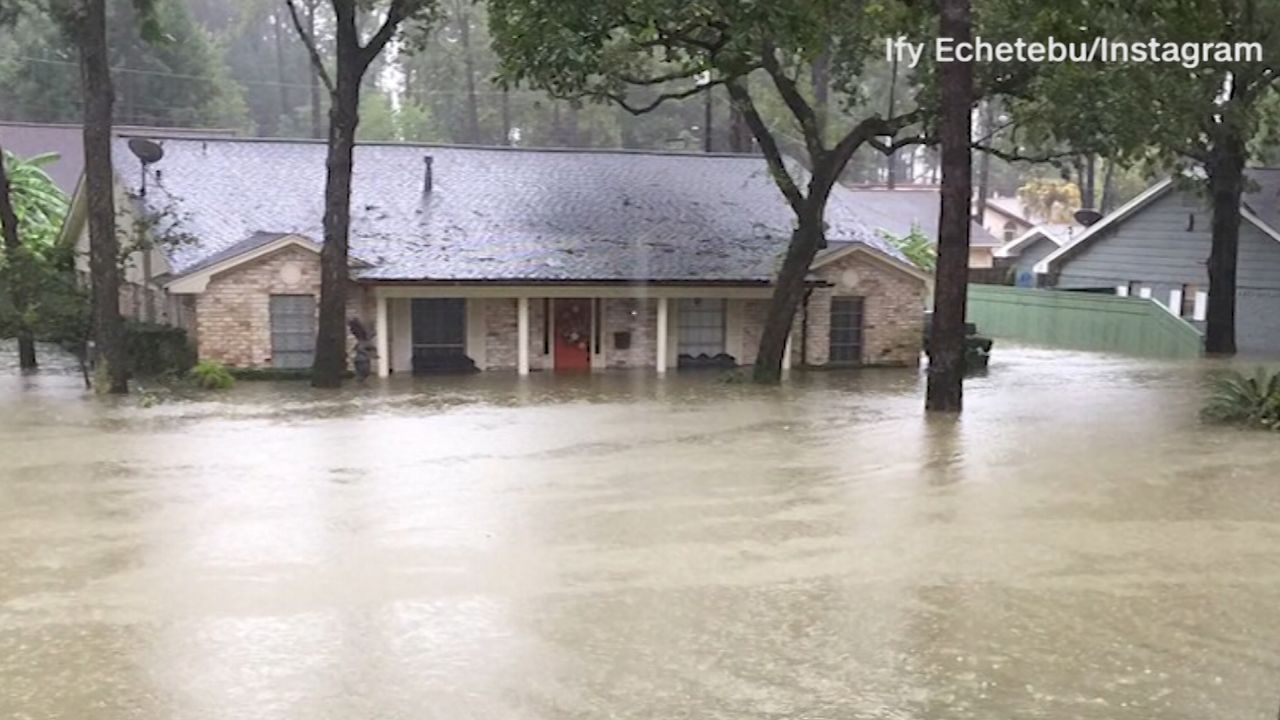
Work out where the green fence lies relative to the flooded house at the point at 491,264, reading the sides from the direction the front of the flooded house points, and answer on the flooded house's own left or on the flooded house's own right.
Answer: on the flooded house's own left

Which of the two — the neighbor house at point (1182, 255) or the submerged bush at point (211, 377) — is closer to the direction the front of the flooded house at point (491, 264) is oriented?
the submerged bush

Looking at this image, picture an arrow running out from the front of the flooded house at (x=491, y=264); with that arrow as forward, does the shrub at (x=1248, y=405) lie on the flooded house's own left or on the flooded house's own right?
on the flooded house's own left

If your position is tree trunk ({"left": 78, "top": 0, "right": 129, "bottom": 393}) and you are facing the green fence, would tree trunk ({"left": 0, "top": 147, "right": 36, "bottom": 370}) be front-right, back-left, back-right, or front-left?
back-left

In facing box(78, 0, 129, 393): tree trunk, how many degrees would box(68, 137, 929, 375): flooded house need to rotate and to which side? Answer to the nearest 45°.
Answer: approximately 45° to its right

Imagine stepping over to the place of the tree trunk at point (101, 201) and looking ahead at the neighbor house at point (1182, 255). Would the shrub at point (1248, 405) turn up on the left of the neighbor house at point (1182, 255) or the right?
right

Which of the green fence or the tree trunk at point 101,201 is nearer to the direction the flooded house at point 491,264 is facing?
the tree trunk

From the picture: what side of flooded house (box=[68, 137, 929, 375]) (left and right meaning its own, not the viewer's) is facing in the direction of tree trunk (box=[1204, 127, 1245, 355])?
left

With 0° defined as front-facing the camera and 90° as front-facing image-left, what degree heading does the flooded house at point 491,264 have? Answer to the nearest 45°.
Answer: approximately 0°

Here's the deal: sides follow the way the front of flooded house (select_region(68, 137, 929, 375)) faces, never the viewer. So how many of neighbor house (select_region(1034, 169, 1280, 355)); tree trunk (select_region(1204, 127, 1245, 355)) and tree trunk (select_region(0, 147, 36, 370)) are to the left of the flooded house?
2

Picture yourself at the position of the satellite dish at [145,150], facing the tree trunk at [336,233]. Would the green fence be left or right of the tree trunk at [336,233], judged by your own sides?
left

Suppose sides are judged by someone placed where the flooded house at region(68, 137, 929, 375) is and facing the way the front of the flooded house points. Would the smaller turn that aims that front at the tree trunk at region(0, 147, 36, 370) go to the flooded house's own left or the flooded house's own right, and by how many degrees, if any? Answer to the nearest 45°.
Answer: approximately 90° to the flooded house's own right

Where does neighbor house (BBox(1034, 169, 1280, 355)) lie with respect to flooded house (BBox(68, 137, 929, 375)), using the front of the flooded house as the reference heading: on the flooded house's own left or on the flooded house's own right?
on the flooded house's own left
